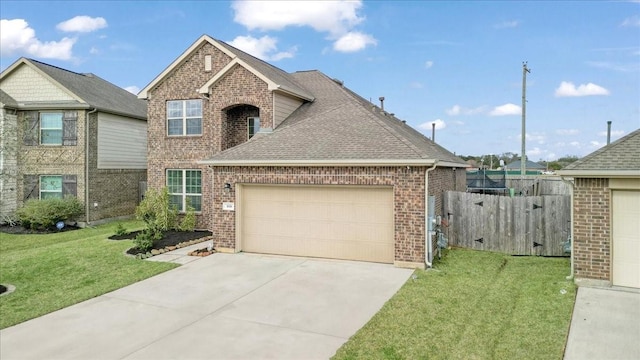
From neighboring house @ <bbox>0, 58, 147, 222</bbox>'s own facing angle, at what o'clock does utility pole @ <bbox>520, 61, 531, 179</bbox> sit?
The utility pole is roughly at 8 o'clock from the neighboring house.

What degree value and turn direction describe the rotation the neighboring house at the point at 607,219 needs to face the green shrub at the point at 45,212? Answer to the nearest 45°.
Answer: approximately 90° to its right

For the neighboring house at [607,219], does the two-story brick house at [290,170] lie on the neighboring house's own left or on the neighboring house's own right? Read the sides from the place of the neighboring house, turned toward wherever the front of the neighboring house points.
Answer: on the neighboring house's own right

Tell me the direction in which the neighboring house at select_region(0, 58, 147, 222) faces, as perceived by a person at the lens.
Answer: facing the viewer and to the left of the viewer

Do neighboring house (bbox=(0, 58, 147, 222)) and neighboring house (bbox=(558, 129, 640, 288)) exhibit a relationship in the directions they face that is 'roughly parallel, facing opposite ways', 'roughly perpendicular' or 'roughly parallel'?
roughly parallel

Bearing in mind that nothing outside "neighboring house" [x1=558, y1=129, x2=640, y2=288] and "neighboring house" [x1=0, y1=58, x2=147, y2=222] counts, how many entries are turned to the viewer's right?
0

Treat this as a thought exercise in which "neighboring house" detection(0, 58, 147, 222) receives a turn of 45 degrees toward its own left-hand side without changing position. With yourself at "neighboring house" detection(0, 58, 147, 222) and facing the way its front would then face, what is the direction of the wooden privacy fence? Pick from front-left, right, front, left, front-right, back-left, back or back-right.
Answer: front-left

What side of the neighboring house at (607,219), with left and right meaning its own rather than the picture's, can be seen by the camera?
front

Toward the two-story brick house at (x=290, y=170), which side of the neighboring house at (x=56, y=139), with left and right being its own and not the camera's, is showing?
left

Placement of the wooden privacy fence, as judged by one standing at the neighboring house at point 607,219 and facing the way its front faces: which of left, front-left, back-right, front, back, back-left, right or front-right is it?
back-right
